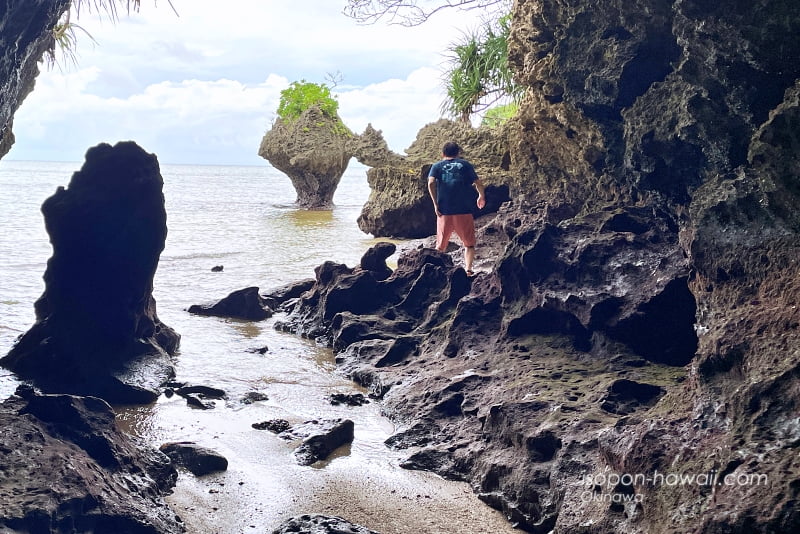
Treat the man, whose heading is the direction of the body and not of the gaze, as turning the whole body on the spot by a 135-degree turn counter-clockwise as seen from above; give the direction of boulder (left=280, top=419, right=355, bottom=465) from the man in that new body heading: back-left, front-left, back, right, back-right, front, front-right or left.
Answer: front-left

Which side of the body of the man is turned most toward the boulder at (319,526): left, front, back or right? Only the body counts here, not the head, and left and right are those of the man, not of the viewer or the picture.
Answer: back

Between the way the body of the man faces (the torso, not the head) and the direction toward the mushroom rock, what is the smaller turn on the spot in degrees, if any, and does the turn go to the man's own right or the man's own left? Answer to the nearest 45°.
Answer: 0° — they already face it

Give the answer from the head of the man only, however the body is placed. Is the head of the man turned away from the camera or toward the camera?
away from the camera

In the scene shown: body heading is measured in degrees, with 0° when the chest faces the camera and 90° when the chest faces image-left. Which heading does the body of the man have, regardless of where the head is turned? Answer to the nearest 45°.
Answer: approximately 180°

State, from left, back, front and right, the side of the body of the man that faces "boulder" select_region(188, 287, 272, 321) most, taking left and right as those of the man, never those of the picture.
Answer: left

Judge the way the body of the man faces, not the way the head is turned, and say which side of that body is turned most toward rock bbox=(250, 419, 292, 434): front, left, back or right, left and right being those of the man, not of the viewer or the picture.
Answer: back

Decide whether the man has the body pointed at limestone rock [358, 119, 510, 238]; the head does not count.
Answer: yes

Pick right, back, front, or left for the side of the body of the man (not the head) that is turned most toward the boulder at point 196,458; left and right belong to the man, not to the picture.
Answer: back

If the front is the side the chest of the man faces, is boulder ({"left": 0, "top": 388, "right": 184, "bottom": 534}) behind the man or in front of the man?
behind

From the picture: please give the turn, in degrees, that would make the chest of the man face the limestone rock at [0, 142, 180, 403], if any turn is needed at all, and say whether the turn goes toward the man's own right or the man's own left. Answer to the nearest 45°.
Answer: approximately 135° to the man's own left
